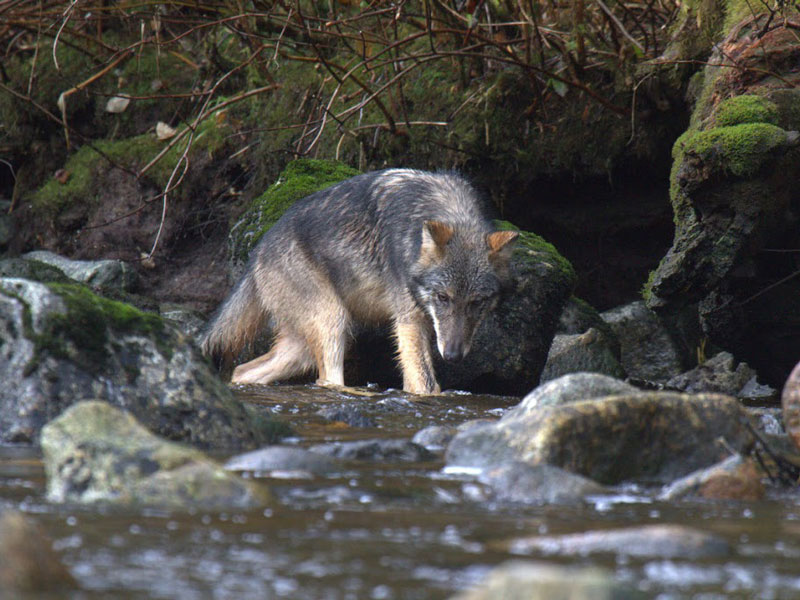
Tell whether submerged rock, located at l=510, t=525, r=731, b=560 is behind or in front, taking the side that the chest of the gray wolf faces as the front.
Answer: in front

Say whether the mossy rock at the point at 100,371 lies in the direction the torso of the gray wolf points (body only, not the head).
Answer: no

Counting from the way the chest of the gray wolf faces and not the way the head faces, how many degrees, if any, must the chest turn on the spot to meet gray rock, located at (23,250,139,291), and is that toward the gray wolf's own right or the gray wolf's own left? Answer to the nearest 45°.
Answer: approximately 180°

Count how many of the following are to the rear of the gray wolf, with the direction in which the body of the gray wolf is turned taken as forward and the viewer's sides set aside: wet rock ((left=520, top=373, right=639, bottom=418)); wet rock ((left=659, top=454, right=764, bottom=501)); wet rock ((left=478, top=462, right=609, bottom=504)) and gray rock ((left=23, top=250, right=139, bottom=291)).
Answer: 1

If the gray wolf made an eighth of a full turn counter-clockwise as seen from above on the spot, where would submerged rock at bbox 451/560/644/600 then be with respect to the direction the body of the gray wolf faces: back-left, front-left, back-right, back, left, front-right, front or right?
right

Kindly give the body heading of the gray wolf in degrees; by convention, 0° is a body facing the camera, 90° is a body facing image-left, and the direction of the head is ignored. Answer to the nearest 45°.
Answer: approximately 315°

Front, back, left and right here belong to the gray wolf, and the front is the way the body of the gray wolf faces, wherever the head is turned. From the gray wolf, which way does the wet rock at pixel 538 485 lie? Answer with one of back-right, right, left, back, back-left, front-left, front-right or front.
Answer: front-right

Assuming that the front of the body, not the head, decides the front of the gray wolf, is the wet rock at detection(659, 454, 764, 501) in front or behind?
in front

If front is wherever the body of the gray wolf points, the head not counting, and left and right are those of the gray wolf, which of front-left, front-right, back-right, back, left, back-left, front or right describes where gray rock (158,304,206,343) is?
back

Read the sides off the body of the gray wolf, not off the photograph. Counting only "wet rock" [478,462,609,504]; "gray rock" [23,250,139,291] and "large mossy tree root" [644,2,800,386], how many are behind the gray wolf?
1

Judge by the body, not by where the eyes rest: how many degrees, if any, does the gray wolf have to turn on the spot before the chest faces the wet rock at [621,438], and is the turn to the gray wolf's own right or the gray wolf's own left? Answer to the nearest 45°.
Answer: approximately 45° to the gray wolf's own right

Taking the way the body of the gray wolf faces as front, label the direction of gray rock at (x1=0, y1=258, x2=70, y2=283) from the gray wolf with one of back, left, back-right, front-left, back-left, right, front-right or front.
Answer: back-right

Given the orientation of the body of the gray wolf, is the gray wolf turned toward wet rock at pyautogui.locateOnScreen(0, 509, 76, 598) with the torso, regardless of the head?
no

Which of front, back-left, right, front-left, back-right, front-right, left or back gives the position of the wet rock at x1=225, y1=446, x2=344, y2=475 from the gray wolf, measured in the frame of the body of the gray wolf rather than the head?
front-right

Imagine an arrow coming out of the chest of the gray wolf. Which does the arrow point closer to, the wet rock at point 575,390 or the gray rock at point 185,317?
the wet rock
